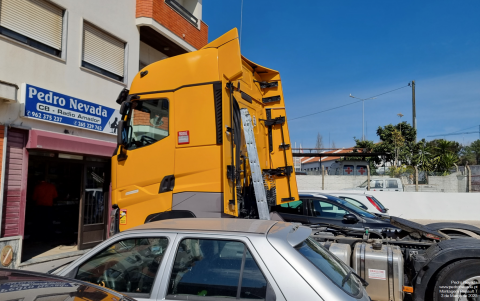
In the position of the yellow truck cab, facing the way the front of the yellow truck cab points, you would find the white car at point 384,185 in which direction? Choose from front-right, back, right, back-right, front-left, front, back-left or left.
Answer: right

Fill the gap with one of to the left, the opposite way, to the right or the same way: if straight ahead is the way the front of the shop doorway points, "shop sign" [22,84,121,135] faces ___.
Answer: the same way

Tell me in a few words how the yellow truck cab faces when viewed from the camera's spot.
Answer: facing away from the viewer and to the left of the viewer

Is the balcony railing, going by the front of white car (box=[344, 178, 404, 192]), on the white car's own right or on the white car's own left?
on the white car's own left

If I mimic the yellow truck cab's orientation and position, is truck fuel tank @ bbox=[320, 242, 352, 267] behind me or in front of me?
behind

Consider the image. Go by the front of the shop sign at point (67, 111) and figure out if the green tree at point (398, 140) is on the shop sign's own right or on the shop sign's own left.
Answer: on the shop sign's own left

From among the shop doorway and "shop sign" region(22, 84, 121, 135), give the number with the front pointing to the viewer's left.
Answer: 0

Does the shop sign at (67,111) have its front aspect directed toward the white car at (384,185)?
no

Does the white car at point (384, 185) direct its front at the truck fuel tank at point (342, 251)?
no

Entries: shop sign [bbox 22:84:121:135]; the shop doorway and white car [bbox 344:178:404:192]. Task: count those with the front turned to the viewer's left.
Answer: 1

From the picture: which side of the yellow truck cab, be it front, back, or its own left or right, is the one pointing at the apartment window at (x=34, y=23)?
front

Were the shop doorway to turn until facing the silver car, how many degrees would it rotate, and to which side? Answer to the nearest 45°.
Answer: approximately 45° to its right
